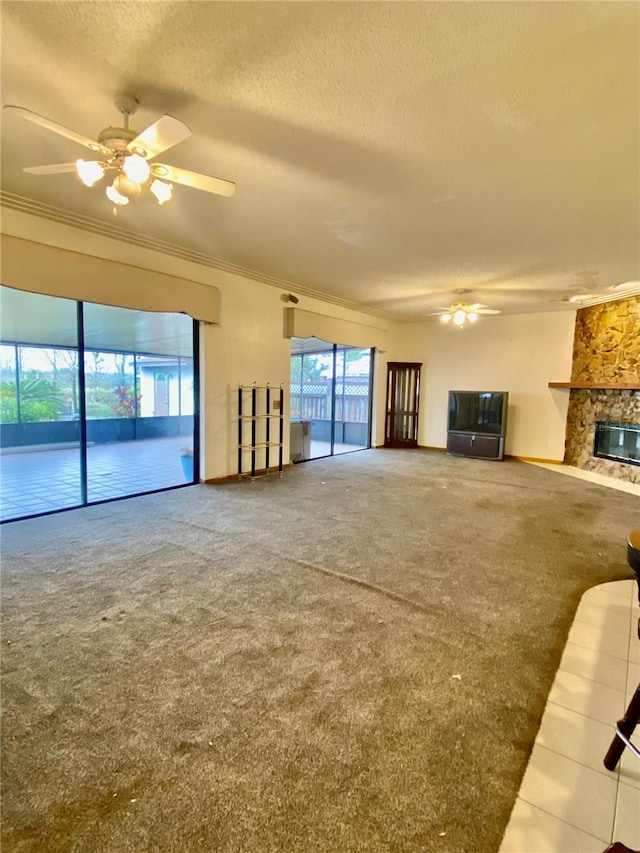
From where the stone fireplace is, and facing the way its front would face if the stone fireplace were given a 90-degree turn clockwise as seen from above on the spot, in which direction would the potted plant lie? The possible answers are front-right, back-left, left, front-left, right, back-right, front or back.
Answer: left

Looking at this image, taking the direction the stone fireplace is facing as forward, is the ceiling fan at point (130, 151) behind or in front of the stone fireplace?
in front

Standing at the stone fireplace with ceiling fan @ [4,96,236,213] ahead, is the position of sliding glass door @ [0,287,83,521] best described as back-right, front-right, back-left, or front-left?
front-right

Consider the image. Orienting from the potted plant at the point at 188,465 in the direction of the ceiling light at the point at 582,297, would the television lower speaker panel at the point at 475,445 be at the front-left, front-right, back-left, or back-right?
front-left

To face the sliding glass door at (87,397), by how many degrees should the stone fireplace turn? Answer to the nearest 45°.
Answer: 0° — it already faces it

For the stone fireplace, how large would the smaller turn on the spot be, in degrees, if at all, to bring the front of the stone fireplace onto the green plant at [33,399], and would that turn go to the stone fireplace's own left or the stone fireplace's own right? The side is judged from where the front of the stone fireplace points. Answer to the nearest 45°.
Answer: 0° — it already faces it

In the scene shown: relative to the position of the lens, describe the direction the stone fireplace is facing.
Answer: facing the viewer and to the left of the viewer

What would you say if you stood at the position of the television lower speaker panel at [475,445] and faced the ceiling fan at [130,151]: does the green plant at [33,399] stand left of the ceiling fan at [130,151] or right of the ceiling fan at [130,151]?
right

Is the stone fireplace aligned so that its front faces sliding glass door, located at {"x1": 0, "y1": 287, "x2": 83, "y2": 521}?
yes

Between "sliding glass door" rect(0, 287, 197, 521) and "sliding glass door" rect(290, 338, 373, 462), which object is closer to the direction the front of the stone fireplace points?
the "sliding glass door" rect(0, 287, 197, 521)

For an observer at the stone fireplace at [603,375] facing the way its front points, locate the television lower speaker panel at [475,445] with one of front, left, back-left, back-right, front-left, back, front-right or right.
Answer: front-right
